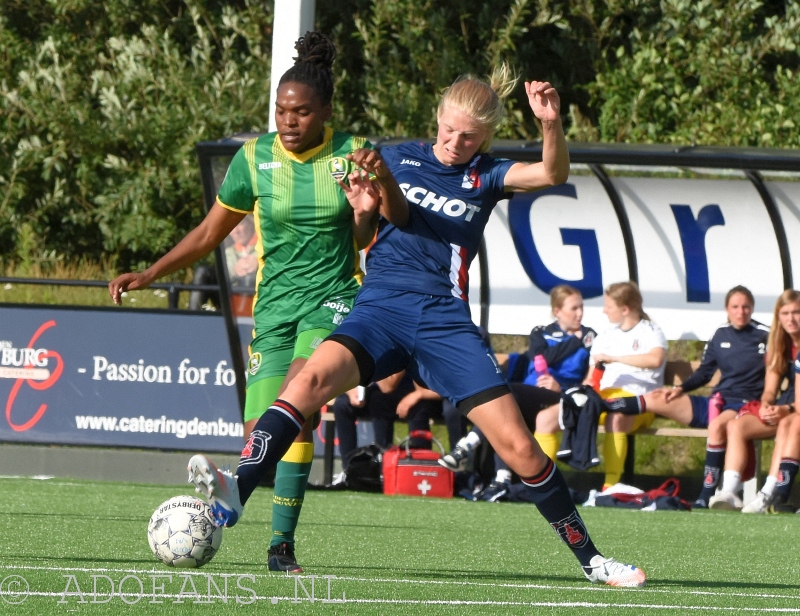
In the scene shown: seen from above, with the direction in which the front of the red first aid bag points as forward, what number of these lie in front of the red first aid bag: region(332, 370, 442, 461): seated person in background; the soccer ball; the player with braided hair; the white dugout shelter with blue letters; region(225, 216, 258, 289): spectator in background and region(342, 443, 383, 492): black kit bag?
2

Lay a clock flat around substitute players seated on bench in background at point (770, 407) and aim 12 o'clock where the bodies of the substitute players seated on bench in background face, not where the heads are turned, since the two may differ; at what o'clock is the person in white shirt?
The person in white shirt is roughly at 2 o'clock from the substitute players seated on bench in background.

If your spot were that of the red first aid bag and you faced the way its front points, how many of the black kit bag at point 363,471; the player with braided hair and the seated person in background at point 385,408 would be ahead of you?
1

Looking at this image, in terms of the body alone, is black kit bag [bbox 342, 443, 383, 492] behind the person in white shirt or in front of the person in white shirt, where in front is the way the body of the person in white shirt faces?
in front

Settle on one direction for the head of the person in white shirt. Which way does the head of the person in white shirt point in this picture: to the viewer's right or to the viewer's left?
to the viewer's left

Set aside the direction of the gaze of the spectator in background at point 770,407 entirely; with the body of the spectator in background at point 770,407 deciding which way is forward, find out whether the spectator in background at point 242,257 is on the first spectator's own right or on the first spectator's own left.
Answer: on the first spectator's own right

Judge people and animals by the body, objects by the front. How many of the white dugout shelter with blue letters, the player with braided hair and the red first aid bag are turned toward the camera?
3

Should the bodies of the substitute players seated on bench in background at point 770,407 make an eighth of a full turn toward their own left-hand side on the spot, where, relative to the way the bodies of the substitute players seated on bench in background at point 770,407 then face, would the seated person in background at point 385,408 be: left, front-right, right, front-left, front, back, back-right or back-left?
right

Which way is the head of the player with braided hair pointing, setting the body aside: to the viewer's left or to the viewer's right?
to the viewer's left

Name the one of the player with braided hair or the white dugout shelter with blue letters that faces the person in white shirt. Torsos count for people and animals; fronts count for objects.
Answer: the white dugout shelter with blue letters

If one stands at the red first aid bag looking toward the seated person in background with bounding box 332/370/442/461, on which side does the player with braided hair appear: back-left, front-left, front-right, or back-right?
back-left

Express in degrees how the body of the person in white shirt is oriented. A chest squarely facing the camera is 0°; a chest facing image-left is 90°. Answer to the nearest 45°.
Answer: approximately 45°

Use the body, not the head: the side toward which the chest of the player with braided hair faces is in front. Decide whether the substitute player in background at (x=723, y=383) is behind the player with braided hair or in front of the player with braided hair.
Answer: behind

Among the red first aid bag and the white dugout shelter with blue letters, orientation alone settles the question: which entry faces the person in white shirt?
the white dugout shelter with blue letters
